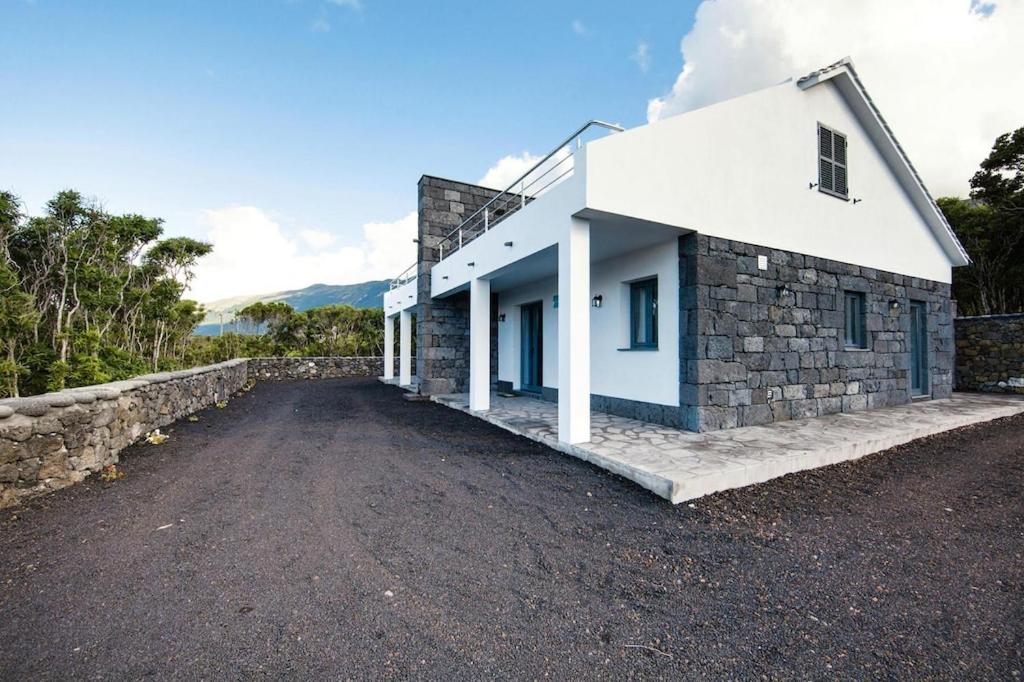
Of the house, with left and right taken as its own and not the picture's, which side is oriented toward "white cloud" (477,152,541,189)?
right

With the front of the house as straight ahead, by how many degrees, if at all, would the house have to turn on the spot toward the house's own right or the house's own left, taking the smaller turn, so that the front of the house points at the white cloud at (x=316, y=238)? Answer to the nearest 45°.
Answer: approximately 90° to the house's own right

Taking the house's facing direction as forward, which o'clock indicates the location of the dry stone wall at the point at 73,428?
The dry stone wall is roughly at 12 o'clock from the house.

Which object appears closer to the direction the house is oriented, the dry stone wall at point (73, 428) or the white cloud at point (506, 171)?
the dry stone wall

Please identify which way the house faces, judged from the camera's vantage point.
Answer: facing the viewer and to the left of the viewer

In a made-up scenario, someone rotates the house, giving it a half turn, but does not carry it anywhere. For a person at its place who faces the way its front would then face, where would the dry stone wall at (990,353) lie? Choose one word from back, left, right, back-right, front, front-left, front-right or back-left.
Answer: front
